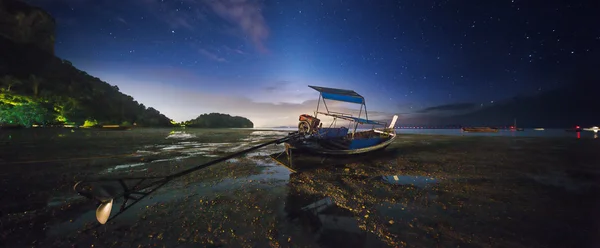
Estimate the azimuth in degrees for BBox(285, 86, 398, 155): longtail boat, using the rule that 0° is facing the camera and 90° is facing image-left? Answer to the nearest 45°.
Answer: approximately 225°
